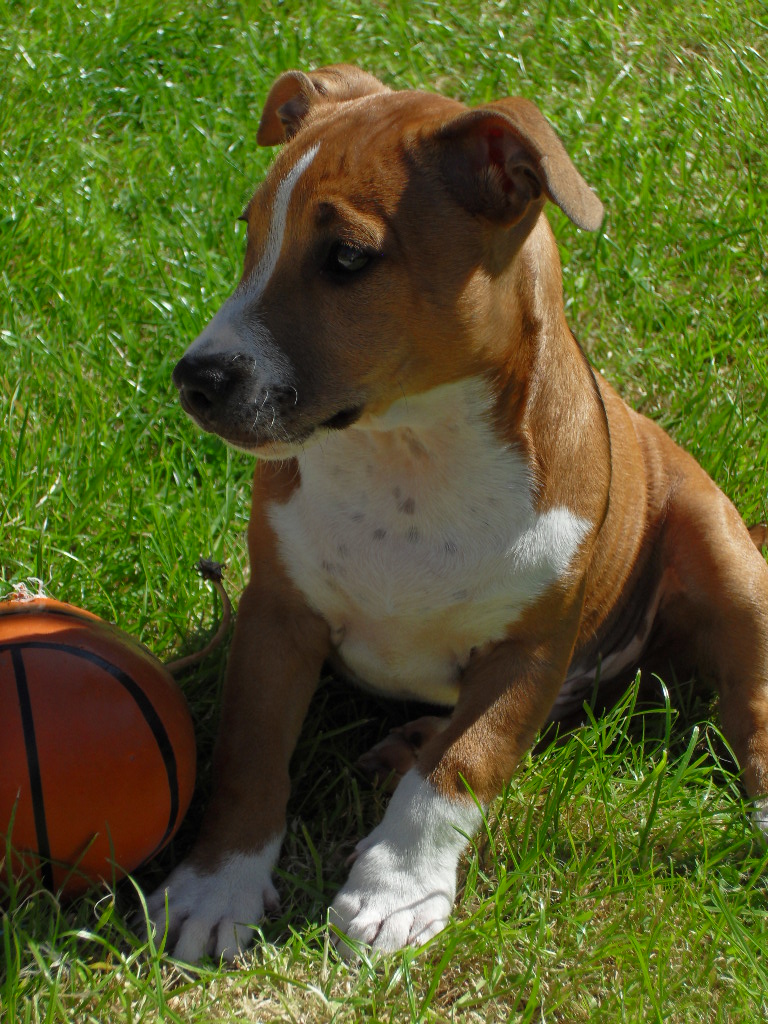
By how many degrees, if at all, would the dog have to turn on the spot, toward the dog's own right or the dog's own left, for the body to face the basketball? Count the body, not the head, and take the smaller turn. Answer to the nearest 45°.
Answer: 0° — it already faces it
